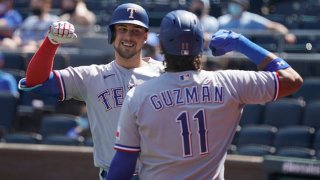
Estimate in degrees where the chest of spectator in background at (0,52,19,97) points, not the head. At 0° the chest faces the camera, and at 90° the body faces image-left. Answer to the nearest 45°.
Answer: approximately 0°

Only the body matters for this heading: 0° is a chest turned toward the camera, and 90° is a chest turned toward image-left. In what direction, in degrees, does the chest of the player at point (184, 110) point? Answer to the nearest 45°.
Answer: approximately 180°

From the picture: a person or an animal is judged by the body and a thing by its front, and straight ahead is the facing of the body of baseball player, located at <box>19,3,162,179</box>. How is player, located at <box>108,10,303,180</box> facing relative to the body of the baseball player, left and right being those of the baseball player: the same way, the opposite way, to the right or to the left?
the opposite way

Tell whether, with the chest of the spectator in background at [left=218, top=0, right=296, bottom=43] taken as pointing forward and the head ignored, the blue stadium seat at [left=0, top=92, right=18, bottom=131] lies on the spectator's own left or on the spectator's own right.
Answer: on the spectator's own right

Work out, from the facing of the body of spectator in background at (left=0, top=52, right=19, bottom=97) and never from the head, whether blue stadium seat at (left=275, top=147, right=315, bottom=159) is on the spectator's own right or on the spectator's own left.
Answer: on the spectator's own left

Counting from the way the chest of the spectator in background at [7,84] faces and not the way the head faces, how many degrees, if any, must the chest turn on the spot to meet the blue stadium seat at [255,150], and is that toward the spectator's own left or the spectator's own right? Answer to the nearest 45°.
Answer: approximately 45° to the spectator's own left

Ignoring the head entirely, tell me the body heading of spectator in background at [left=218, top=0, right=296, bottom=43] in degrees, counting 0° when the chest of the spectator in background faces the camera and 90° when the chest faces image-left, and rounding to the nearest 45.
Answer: approximately 0°

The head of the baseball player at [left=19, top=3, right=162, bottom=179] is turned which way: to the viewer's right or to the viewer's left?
to the viewer's right

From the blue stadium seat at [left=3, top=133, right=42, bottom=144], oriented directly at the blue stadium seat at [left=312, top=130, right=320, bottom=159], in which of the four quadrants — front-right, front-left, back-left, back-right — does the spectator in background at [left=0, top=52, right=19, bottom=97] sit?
back-left

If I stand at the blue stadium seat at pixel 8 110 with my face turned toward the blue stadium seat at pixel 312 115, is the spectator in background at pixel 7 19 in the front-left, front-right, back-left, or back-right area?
back-left
